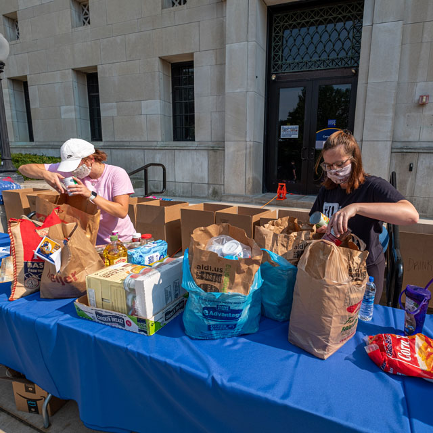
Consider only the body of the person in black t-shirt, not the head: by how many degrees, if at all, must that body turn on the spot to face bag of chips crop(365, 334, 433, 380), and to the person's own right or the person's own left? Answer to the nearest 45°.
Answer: approximately 45° to the person's own left

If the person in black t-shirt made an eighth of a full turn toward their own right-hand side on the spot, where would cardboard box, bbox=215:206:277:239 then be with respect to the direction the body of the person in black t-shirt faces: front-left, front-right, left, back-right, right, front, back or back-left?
front-right

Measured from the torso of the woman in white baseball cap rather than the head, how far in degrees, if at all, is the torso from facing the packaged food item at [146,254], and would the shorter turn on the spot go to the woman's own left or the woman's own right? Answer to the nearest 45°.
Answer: approximately 45° to the woman's own left

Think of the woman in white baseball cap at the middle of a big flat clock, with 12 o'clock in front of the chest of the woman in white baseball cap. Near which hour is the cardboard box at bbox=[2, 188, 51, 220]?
The cardboard box is roughly at 4 o'clock from the woman in white baseball cap.

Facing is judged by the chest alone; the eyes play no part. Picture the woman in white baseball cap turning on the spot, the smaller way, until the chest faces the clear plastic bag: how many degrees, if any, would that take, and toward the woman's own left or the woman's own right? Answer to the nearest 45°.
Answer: approximately 45° to the woman's own left

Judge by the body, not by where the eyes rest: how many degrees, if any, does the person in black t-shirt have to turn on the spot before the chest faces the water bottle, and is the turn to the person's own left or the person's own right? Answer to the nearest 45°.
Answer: approximately 45° to the person's own left

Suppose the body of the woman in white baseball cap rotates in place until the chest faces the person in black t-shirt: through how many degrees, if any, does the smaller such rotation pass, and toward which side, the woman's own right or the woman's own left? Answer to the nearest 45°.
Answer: approximately 90° to the woman's own left
